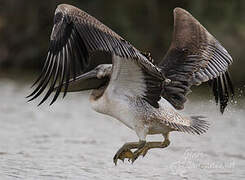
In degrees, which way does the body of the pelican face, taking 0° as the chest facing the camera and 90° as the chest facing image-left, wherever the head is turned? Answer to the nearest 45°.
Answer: approximately 90°
